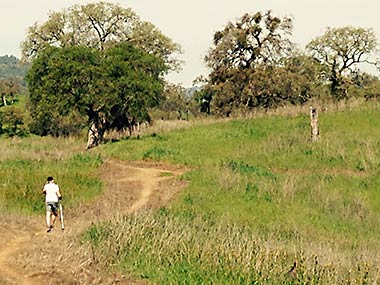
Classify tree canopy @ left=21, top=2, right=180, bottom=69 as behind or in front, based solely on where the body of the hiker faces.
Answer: in front

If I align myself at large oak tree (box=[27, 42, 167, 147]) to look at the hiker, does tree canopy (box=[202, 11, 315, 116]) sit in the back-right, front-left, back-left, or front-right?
back-left

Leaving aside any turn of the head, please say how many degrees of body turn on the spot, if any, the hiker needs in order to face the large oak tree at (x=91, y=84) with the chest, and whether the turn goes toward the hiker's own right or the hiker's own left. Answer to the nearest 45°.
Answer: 0° — they already face it

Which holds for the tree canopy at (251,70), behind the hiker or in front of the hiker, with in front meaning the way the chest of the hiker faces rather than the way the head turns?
in front

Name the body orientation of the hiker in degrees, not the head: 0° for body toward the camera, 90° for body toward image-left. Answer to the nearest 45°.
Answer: approximately 180°
